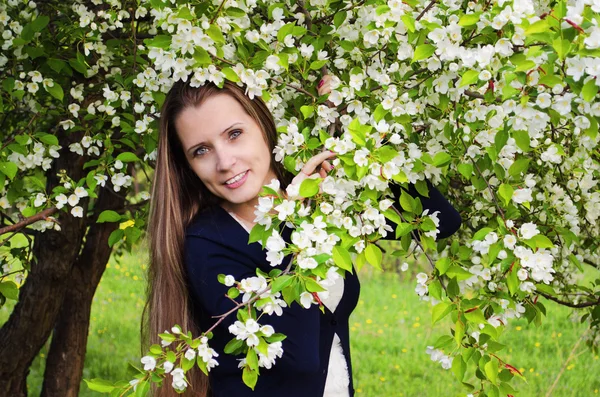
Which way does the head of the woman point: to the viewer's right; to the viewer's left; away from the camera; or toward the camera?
toward the camera

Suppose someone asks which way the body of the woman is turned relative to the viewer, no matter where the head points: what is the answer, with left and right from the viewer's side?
facing the viewer and to the right of the viewer
